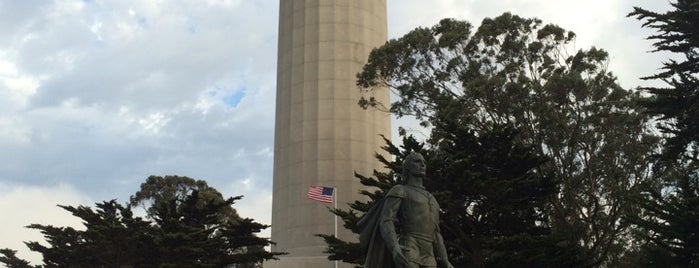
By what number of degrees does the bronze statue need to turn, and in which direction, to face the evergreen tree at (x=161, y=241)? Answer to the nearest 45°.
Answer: approximately 180°

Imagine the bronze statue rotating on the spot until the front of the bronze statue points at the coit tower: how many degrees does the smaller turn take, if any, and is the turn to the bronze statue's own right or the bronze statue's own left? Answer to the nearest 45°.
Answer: approximately 135° to the bronze statue's own left

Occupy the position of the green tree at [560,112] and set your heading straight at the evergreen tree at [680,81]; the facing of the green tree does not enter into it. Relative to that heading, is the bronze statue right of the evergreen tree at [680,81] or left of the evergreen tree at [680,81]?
right

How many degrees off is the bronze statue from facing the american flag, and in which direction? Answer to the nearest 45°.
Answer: approximately 135° to its left

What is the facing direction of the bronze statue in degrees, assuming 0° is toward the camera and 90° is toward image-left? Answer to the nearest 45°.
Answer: approximately 315°

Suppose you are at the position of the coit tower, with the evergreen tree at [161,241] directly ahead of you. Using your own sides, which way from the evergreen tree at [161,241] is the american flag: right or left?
left

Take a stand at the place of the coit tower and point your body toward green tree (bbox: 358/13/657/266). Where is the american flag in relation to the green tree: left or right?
right

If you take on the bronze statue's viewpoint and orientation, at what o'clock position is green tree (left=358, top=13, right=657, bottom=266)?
The green tree is roughly at 8 o'clock from the bronze statue.
